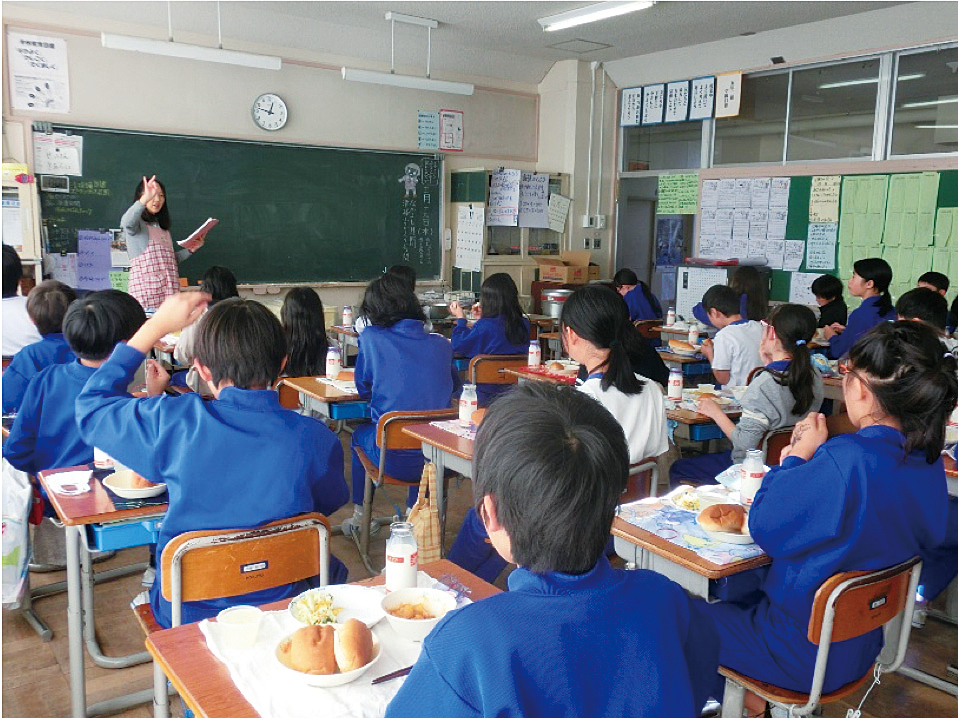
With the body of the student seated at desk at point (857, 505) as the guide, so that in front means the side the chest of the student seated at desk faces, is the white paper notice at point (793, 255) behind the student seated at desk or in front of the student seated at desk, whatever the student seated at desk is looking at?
in front

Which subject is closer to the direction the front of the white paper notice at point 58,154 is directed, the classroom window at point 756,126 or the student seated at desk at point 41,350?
the student seated at desk

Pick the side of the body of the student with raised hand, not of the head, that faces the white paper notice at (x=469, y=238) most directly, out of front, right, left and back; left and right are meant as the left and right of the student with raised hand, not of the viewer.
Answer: front

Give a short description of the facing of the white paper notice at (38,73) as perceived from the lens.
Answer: facing the viewer

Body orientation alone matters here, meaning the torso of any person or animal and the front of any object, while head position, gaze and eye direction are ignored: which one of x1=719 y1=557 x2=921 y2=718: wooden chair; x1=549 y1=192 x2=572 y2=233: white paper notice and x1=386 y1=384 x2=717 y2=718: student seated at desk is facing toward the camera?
the white paper notice

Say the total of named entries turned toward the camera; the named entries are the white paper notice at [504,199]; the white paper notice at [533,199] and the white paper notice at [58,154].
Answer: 3

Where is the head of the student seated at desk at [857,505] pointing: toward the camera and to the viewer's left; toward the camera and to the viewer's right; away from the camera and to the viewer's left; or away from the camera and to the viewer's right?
away from the camera and to the viewer's left

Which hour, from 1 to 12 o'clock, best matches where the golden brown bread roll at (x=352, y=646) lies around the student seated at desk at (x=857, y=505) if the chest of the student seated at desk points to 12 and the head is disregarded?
The golden brown bread roll is roughly at 9 o'clock from the student seated at desk.

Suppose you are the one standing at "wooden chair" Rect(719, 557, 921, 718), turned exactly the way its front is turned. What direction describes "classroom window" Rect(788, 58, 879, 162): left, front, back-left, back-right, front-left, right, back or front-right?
front-right

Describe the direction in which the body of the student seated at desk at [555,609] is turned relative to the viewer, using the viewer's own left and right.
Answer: facing away from the viewer

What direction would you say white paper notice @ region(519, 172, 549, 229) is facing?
toward the camera

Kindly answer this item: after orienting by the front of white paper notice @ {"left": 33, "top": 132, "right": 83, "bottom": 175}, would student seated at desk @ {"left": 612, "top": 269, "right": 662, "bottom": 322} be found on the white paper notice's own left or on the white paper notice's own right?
on the white paper notice's own left

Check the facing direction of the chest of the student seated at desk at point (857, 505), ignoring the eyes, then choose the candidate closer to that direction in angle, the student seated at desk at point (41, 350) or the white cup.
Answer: the student seated at desk

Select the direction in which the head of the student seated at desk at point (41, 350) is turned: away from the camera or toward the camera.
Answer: away from the camera

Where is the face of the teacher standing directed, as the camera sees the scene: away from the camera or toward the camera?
toward the camera

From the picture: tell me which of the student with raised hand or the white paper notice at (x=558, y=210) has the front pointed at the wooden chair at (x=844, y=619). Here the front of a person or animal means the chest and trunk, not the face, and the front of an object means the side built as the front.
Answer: the white paper notice

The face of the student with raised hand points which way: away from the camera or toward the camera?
away from the camera

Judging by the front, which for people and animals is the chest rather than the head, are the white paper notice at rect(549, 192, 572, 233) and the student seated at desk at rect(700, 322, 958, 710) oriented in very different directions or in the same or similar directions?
very different directions

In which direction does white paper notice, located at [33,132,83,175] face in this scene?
toward the camera

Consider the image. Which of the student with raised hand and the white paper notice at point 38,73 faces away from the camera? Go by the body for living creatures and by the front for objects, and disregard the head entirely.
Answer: the student with raised hand

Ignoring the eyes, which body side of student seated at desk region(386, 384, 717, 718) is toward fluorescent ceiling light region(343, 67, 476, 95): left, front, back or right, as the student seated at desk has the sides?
front

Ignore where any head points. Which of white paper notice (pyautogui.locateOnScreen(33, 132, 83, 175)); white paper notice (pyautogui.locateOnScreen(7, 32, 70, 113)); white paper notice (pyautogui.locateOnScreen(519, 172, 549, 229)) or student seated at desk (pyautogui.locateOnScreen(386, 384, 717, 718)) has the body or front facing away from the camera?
the student seated at desk

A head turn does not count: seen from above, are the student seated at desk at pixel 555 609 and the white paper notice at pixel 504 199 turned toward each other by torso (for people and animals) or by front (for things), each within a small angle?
yes
